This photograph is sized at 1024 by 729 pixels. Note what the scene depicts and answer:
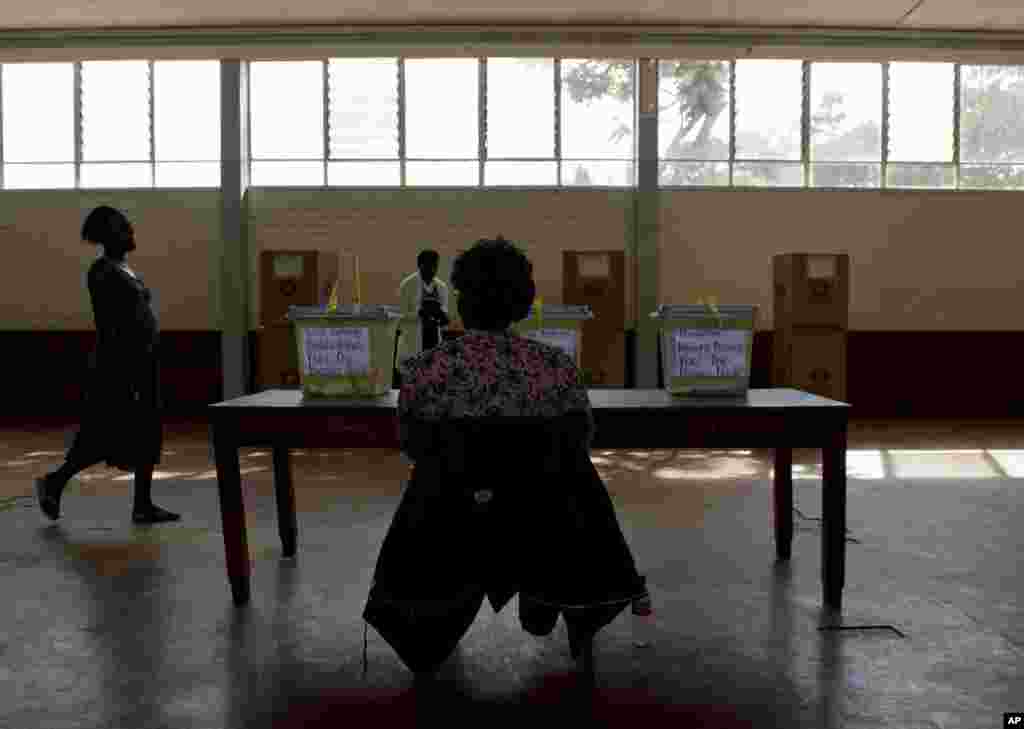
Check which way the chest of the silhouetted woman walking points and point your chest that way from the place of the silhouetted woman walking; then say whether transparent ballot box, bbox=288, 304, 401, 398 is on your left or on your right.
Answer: on your right

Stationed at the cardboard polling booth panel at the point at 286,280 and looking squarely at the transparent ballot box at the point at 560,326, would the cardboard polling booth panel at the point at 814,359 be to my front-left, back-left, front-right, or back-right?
front-left

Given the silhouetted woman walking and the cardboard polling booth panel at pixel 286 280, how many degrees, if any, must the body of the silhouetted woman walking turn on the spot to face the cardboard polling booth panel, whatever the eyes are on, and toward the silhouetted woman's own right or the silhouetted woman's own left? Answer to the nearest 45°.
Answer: approximately 90° to the silhouetted woman's own left

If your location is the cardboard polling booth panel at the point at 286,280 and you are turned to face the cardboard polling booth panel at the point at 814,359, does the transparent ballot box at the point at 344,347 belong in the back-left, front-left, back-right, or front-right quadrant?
front-right

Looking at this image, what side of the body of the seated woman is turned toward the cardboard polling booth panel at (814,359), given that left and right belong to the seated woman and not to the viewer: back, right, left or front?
front

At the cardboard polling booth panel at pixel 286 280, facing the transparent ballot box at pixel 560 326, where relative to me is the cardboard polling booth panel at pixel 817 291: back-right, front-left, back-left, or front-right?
front-left

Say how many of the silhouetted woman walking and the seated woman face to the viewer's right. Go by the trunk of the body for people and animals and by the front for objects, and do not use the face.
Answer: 1

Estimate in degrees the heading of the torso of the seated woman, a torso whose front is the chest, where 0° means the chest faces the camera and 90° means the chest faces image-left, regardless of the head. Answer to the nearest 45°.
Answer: approximately 180°

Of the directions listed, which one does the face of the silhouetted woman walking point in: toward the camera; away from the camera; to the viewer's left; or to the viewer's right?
to the viewer's right

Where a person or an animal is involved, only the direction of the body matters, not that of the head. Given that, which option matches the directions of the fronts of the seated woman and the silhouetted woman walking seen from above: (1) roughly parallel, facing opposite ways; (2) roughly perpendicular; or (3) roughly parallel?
roughly perpendicular

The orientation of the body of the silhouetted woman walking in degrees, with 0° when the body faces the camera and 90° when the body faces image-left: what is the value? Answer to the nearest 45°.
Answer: approximately 270°

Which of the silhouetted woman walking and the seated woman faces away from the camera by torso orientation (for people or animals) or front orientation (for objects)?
the seated woman

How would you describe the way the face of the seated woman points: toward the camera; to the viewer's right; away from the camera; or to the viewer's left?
away from the camera
